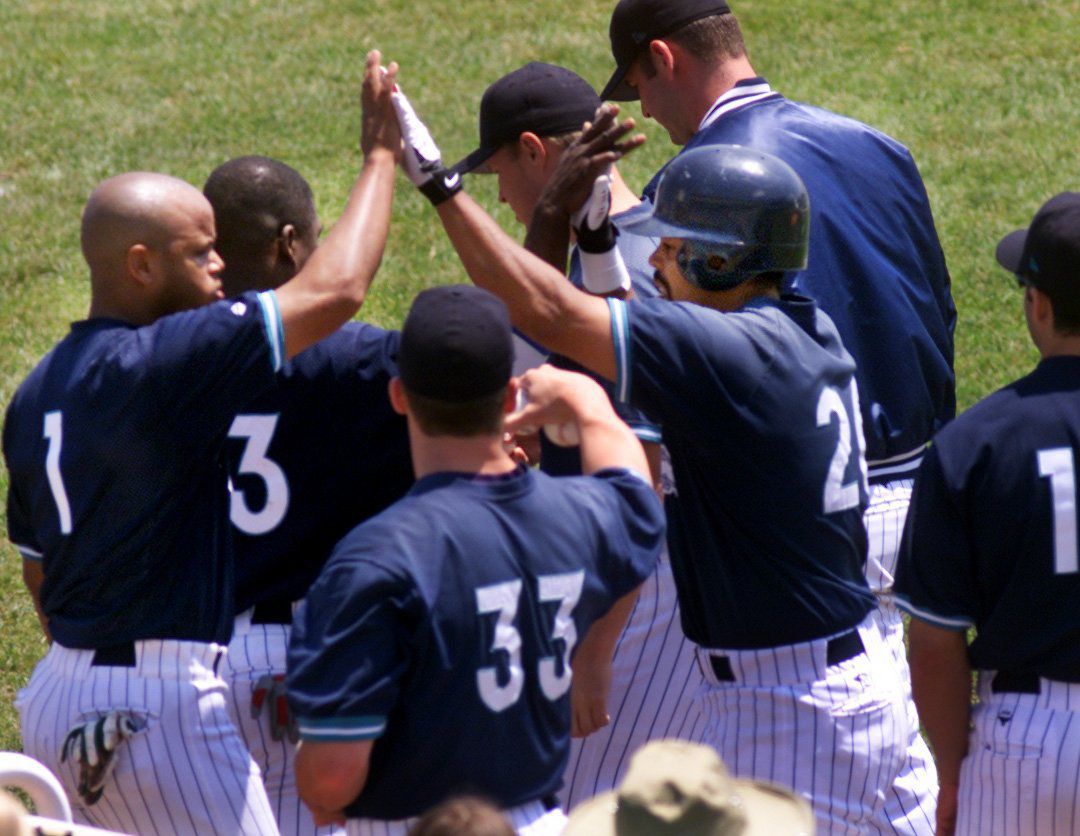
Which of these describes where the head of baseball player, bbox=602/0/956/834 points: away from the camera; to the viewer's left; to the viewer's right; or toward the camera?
to the viewer's left

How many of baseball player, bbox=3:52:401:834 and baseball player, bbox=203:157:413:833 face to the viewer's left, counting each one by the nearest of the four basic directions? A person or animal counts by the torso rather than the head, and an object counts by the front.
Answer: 0

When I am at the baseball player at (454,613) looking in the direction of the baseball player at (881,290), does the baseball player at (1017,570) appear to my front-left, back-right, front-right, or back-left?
front-right

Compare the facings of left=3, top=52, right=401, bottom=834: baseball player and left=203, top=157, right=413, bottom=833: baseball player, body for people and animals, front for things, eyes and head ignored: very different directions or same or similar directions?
same or similar directions

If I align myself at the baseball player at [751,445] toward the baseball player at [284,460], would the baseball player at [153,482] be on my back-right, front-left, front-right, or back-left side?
front-left

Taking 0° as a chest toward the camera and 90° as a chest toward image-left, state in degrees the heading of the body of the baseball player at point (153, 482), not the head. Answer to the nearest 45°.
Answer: approximately 225°

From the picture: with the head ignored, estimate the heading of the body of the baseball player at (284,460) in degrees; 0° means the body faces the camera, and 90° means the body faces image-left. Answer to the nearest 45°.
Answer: approximately 225°

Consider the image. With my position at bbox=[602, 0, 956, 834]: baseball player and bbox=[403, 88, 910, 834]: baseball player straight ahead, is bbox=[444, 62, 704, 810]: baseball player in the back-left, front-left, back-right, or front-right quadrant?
front-right

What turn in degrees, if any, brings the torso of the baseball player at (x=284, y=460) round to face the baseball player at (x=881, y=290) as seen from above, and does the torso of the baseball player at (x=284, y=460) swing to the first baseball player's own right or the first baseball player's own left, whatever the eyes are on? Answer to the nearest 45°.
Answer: approximately 45° to the first baseball player's own right

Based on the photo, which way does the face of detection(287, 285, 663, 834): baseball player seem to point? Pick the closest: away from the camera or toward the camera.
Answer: away from the camera

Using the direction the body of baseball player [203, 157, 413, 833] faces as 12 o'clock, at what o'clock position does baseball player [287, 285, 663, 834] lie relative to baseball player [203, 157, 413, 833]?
baseball player [287, 285, 663, 834] is roughly at 4 o'clock from baseball player [203, 157, 413, 833].

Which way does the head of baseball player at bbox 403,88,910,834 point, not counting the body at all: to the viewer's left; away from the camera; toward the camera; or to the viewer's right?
to the viewer's left

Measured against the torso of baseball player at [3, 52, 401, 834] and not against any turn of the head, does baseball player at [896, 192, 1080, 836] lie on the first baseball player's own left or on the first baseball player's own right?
on the first baseball player's own right

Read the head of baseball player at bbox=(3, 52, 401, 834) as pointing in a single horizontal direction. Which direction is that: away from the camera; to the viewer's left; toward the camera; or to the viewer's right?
to the viewer's right
